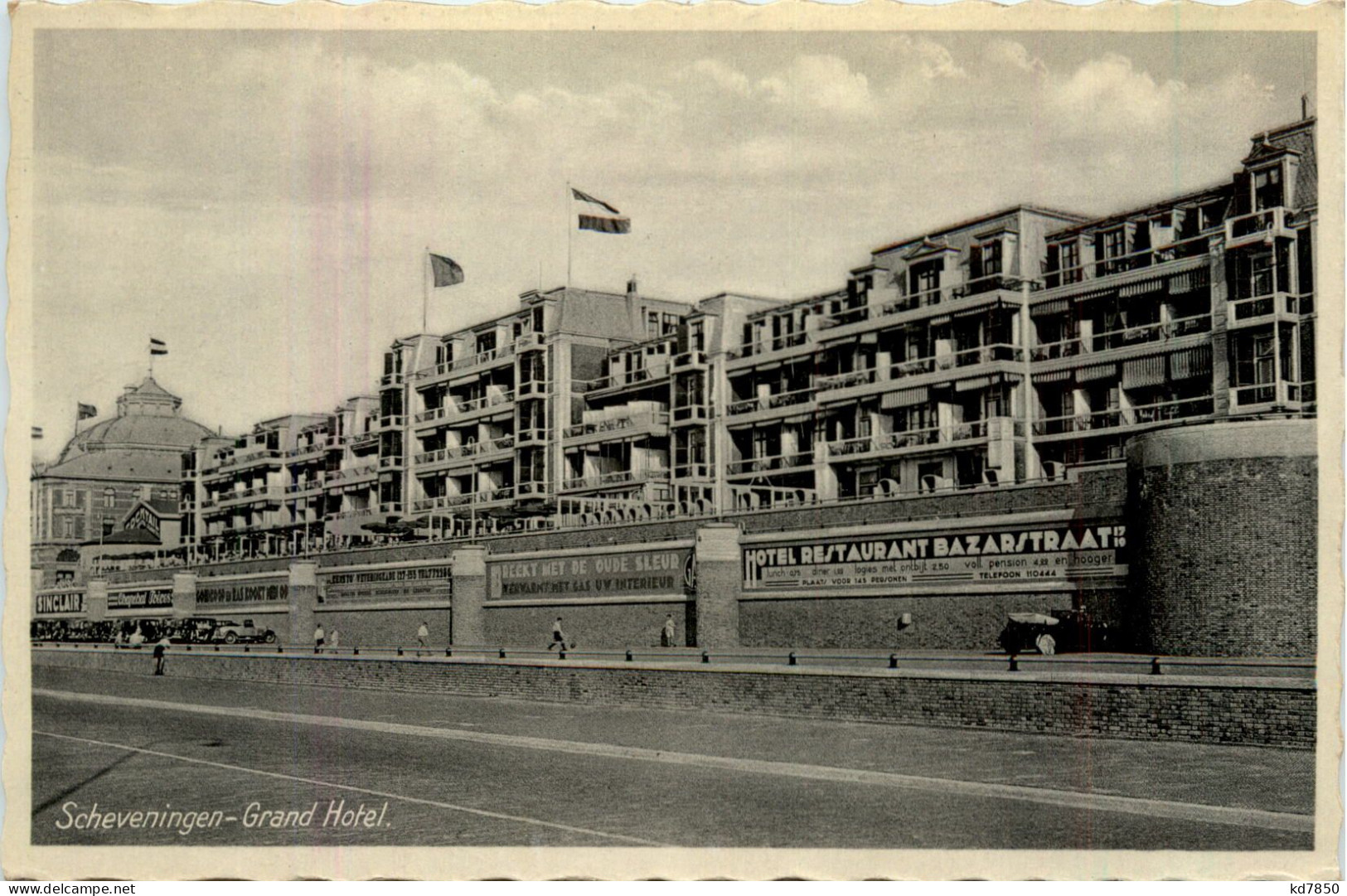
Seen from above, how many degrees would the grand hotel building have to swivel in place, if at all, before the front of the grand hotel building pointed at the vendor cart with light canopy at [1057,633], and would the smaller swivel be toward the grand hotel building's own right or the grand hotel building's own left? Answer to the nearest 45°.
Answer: approximately 45° to the grand hotel building's own left

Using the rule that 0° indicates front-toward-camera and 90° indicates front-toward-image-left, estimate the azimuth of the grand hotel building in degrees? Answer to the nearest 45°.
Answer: approximately 45°

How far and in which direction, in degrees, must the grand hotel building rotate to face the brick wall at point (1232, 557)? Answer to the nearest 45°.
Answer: approximately 45° to its left
